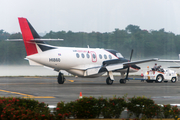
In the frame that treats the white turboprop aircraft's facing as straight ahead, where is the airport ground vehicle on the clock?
The airport ground vehicle is roughly at 1 o'clock from the white turboprop aircraft.

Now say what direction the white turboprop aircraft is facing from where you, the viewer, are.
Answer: facing away from the viewer and to the right of the viewer
